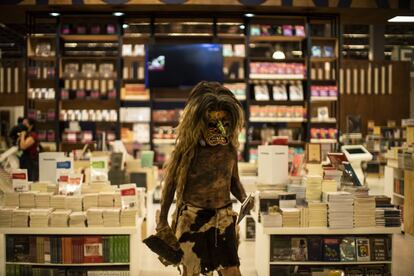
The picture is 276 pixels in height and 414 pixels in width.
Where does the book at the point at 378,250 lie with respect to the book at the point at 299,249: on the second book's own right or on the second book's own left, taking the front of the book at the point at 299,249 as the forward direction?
on the second book's own left

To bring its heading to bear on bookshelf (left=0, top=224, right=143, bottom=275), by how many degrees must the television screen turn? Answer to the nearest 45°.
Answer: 0° — it already faces it

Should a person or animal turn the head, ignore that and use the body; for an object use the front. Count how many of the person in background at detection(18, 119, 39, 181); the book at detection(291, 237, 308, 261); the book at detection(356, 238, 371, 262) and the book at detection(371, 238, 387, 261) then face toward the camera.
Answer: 3

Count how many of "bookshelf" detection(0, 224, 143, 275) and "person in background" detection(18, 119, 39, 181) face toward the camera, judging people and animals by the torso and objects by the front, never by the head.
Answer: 1

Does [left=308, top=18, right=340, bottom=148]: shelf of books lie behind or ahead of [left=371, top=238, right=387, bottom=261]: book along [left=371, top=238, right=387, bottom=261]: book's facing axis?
behind

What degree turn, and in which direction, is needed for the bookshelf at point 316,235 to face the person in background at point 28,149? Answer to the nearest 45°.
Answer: approximately 135° to its right
